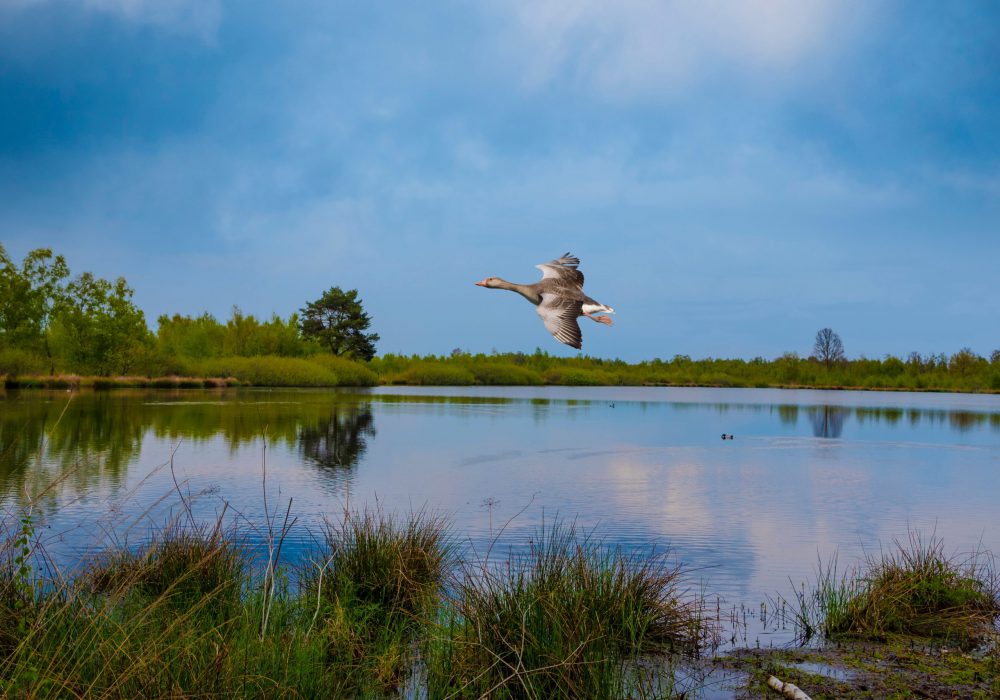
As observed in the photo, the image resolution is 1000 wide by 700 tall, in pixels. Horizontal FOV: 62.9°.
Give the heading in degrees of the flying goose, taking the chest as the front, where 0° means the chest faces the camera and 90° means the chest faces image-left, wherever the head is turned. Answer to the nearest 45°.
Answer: approximately 90°

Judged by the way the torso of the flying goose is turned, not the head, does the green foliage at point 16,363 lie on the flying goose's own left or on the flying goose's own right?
on the flying goose's own right

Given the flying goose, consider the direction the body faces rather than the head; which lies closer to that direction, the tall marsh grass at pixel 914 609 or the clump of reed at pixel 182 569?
the clump of reed

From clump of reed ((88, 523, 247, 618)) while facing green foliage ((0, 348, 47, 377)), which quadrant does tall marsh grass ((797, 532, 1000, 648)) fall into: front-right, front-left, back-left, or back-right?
back-right

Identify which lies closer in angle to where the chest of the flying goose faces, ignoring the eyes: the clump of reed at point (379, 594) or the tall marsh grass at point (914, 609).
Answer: the clump of reed
